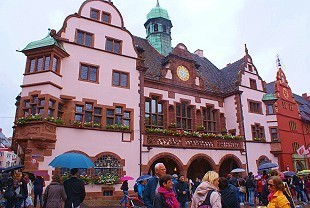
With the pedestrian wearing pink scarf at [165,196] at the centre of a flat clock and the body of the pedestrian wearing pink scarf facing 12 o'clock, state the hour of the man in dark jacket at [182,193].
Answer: The man in dark jacket is roughly at 9 o'clock from the pedestrian wearing pink scarf.

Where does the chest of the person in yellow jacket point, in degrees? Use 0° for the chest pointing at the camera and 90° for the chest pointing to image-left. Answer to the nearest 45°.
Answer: approximately 90°
